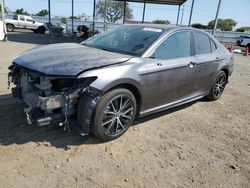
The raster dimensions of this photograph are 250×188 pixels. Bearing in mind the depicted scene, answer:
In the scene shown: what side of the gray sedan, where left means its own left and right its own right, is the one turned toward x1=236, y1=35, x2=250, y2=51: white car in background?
back

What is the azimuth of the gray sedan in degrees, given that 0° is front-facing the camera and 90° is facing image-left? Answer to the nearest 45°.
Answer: approximately 45°
